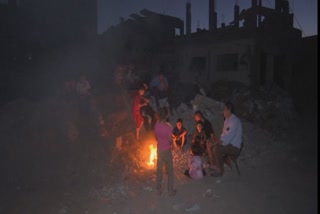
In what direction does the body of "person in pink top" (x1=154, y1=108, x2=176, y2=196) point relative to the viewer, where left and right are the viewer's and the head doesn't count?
facing away from the viewer

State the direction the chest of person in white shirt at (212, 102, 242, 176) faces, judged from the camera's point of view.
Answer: to the viewer's left

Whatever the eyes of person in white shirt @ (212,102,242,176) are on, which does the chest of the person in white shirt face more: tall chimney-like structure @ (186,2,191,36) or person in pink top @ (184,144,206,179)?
the person in pink top

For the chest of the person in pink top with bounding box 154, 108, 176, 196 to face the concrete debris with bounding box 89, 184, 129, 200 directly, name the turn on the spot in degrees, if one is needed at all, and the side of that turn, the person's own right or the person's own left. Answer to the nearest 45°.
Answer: approximately 90° to the person's own left

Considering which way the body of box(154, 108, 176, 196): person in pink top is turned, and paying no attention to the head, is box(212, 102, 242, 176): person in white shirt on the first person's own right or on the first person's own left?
on the first person's own right

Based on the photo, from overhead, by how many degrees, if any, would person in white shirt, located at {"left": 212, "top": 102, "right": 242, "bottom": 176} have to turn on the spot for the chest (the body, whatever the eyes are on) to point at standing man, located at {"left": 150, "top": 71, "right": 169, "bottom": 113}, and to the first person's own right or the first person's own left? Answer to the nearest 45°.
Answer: approximately 45° to the first person's own right

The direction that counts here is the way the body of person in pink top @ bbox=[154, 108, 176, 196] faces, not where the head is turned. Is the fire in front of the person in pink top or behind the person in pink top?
in front

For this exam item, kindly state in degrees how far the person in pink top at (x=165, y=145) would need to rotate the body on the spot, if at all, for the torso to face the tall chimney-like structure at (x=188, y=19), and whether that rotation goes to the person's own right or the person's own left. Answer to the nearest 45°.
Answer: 0° — they already face it

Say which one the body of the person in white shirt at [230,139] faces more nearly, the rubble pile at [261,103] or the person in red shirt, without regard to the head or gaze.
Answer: the person in red shirt

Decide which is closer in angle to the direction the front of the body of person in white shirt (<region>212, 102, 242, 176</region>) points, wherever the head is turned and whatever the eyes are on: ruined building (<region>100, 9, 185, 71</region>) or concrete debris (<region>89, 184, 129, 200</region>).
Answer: the concrete debris

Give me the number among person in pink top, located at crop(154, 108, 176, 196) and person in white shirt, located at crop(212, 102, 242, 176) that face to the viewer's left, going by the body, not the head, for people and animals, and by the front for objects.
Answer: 1

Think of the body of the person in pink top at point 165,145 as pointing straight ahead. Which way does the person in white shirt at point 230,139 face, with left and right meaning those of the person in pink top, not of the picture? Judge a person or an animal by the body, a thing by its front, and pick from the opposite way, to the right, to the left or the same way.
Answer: to the left
